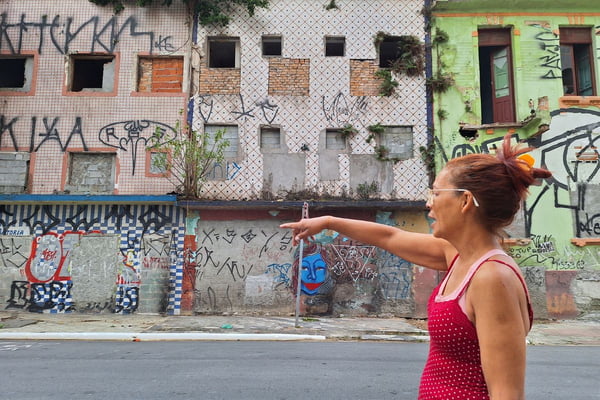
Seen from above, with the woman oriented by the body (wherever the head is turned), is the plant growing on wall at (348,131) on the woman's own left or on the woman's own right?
on the woman's own right

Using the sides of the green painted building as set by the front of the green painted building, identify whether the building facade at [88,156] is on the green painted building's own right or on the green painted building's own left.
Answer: on the green painted building's own right

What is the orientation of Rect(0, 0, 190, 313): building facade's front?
toward the camera

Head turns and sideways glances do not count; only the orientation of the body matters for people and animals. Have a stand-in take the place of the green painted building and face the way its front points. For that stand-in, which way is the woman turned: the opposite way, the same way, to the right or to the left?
to the right

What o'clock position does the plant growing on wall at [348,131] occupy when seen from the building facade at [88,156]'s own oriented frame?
The plant growing on wall is roughly at 10 o'clock from the building facade.

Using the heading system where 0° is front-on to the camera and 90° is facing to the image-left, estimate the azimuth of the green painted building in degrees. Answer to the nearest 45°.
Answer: approximately 0°

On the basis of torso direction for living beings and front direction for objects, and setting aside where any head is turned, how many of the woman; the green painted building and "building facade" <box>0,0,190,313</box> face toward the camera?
2

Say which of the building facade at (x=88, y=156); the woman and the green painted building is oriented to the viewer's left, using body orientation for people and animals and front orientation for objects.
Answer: the woman

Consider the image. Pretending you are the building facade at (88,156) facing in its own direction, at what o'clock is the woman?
The woman is roughly at 12 o'clock from the building facade.

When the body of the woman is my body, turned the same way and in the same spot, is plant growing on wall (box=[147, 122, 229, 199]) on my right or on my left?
on my right

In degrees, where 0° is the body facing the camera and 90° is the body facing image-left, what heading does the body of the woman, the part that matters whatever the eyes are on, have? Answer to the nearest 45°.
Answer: approximately 90°

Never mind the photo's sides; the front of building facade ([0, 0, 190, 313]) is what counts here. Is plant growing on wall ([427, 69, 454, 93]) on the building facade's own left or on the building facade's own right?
on the building facade's own left

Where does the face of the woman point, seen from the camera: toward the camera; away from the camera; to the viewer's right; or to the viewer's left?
to the viewer's left
